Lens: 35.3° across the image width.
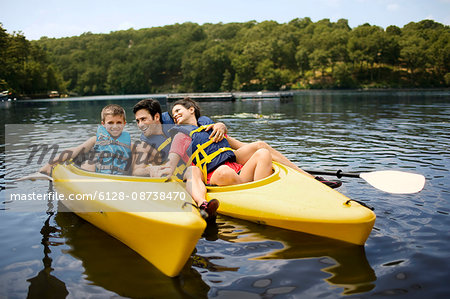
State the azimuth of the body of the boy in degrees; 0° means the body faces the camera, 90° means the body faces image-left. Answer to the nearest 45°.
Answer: approximately 0°

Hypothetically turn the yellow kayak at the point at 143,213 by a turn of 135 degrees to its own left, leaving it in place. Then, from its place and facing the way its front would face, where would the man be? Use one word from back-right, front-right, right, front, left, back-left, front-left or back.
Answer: front

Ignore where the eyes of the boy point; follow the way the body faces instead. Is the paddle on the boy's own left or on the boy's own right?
on the boy's own left

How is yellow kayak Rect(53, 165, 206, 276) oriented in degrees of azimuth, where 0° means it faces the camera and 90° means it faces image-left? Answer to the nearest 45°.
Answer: approximately 315°
